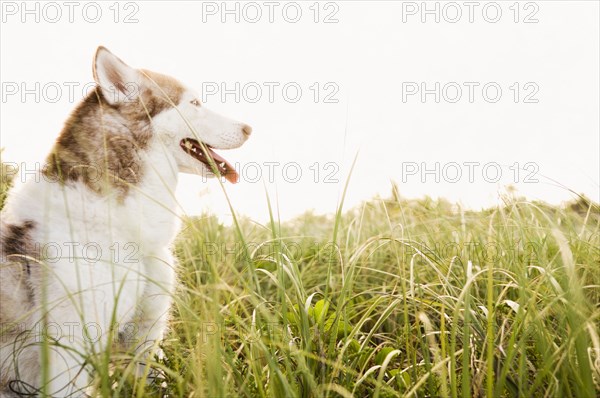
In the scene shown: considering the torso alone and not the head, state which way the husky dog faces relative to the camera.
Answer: to the viewer's right
